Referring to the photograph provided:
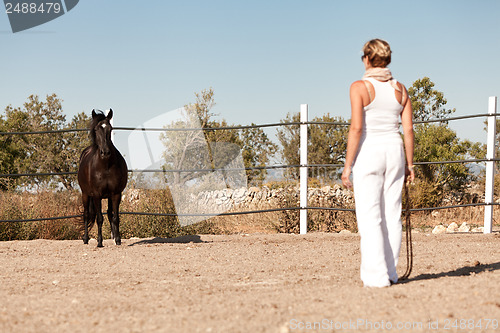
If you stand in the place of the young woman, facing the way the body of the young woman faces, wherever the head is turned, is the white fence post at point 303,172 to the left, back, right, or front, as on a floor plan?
front

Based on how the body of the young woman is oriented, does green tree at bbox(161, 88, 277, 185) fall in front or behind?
in front

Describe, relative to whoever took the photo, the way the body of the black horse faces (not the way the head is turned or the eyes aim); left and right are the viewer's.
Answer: facing the viewer

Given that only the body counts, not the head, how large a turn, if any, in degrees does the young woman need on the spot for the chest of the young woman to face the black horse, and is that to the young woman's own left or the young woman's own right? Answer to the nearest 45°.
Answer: approximately 45° to the young woman's own left

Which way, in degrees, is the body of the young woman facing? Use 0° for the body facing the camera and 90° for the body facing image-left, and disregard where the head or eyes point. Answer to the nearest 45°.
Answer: approximately 180°

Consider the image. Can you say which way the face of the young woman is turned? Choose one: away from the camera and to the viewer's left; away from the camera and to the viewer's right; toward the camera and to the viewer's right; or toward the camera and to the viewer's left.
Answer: away from the camera and to the viewer's left

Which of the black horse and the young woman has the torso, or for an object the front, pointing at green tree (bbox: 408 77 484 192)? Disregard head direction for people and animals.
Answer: the young woman

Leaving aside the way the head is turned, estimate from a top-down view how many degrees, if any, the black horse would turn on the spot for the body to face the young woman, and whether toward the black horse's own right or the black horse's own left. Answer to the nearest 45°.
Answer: approximately 45° to the black horse's own left

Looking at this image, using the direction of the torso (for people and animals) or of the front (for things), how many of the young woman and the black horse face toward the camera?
1

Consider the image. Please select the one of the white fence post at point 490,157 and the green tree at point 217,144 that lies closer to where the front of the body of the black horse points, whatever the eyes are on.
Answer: the white fence post

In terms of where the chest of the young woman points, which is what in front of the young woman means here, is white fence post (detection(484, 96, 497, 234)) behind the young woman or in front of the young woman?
in front

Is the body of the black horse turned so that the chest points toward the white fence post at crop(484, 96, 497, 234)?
no

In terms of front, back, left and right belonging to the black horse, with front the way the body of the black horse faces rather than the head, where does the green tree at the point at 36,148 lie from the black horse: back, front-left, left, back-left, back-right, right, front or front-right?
back

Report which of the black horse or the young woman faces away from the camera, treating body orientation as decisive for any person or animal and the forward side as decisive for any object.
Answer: the young woman

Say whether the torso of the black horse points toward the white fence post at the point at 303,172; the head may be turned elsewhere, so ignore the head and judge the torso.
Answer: no
